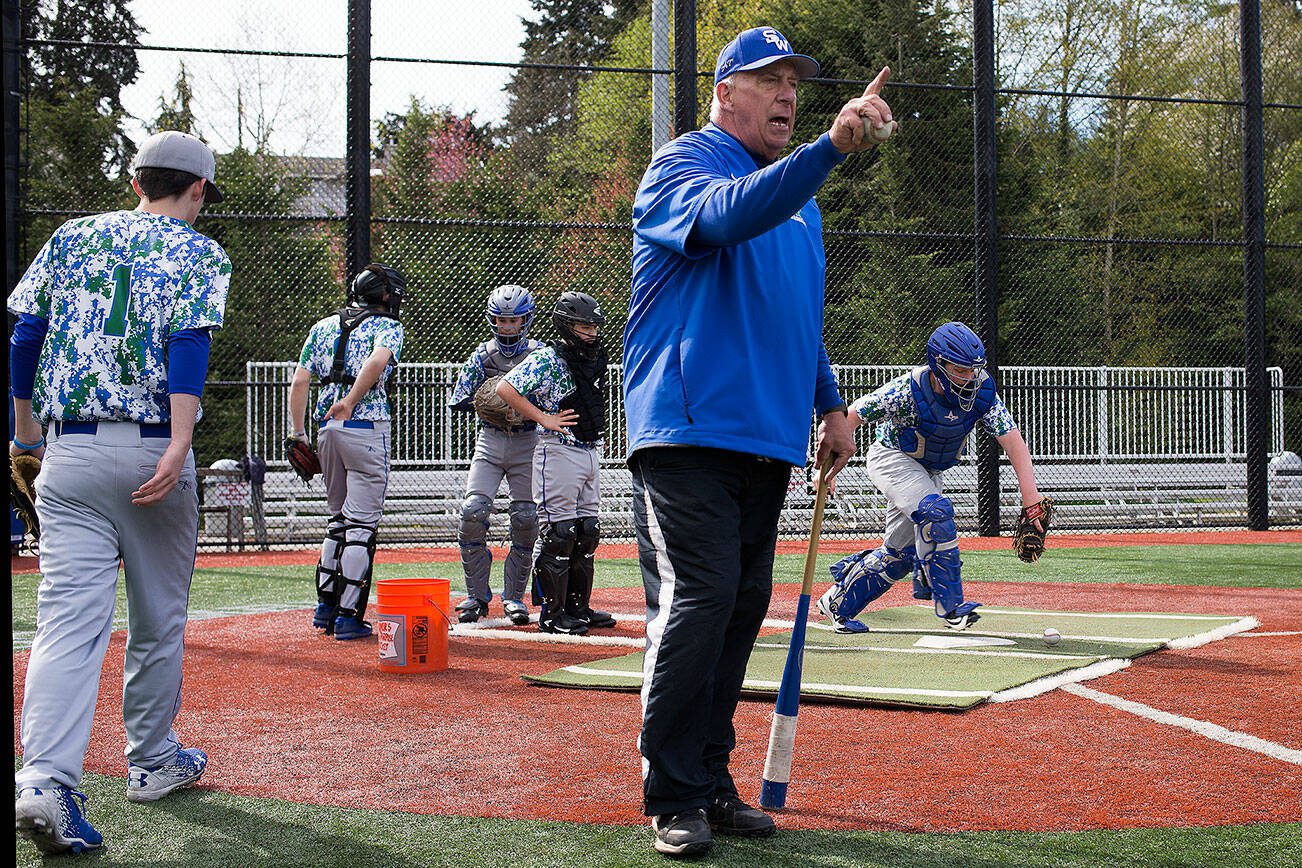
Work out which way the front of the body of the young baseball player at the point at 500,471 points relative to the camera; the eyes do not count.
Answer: toward the camera

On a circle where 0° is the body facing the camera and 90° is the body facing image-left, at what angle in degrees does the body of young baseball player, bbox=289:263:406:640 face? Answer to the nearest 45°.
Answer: approximately 225°

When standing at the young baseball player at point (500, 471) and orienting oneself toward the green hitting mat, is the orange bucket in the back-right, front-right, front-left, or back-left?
front-right

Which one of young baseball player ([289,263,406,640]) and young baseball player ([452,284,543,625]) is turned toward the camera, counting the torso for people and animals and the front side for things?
young baseball player ([452,284,543,625])

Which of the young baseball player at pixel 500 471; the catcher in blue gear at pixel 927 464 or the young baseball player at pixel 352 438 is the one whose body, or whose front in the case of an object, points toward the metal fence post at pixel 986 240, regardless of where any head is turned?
the young baseball player at pixel 352 438

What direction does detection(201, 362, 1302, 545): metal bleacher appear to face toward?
toward the camera

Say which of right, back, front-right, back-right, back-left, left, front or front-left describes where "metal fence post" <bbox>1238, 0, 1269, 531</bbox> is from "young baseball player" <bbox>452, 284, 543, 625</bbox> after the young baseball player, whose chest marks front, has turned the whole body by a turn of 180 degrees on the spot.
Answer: front-right

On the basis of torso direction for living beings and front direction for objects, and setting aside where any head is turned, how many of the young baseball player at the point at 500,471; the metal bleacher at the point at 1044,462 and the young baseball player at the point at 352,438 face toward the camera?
2

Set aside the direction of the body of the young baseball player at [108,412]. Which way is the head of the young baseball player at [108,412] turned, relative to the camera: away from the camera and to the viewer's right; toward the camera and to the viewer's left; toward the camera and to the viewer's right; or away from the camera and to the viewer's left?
away from the camera and to the viewer's right

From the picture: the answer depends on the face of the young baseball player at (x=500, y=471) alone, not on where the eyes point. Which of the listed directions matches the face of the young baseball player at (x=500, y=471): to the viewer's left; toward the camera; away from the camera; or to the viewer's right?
toward the camera

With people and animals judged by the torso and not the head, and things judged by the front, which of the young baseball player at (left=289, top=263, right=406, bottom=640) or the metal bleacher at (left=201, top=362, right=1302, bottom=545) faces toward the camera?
the metal bleacher

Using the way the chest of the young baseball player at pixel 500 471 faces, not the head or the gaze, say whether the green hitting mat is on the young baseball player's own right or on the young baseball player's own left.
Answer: on the young baseball player's own left

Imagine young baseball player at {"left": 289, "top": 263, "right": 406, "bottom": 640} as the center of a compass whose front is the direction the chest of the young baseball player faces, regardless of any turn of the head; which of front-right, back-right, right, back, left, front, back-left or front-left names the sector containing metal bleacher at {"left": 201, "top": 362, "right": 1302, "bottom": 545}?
front

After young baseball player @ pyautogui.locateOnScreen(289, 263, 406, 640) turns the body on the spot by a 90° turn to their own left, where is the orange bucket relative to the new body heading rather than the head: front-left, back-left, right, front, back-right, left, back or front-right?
back-left
